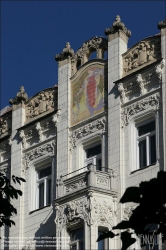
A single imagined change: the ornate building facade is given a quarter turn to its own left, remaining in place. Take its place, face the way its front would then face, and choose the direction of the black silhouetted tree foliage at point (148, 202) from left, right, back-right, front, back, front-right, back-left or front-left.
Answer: front-right

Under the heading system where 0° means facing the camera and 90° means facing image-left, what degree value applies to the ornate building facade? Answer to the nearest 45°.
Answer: approximately 45°
